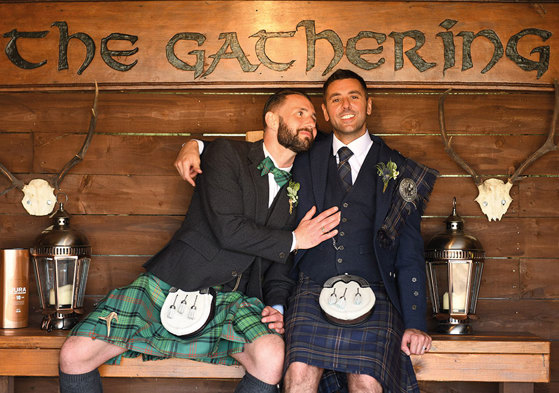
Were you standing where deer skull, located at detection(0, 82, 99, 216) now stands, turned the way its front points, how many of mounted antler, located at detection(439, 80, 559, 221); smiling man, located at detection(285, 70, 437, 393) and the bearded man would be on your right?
0

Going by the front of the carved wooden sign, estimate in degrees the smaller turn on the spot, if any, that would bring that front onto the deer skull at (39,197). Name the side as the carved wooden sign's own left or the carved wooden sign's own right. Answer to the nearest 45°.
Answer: approximately 90° to the carved wooden sign's own right

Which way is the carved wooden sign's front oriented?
toward the camera

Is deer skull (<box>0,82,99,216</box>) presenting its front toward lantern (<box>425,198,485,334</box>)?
no

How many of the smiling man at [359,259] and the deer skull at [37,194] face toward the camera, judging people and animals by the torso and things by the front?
2

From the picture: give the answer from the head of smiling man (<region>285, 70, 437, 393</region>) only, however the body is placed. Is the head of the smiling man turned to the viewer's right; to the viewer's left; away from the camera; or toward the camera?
toward the camera

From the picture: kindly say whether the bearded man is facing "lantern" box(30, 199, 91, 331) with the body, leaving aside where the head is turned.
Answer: no

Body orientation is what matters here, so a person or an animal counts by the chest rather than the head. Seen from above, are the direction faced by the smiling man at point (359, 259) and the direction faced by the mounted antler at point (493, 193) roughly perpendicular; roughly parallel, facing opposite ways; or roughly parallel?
roughly parallel

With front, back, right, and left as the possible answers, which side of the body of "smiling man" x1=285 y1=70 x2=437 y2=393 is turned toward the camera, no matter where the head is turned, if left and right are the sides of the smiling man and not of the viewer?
front

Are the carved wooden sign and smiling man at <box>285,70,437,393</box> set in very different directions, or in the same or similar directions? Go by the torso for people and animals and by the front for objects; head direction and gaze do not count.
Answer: same or similar directions

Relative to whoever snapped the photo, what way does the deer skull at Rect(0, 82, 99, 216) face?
facing the viewer

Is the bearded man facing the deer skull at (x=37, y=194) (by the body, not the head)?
no

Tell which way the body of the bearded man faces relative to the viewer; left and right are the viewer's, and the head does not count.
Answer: facing the viewer and to the right of the viewer
